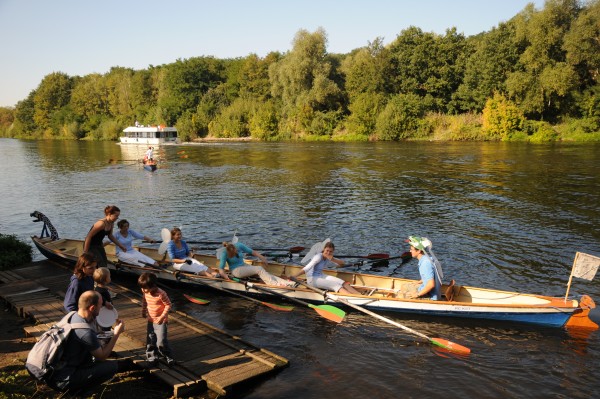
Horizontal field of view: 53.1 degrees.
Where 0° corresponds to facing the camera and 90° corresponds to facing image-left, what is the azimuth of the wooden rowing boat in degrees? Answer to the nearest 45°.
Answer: approximately 135°

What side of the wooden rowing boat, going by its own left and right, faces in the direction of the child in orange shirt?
left

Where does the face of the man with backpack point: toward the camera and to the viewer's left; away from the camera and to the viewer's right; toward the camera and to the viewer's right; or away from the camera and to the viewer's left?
away from the camera and to the viewer's right

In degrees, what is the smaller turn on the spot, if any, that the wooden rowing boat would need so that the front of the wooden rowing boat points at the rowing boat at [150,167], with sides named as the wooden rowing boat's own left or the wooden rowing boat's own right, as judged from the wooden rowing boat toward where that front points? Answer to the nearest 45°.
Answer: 0° — it already faces it

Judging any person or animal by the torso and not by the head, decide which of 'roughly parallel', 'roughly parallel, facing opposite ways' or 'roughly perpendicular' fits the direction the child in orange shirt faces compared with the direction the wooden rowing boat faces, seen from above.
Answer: roughly perpendicular
